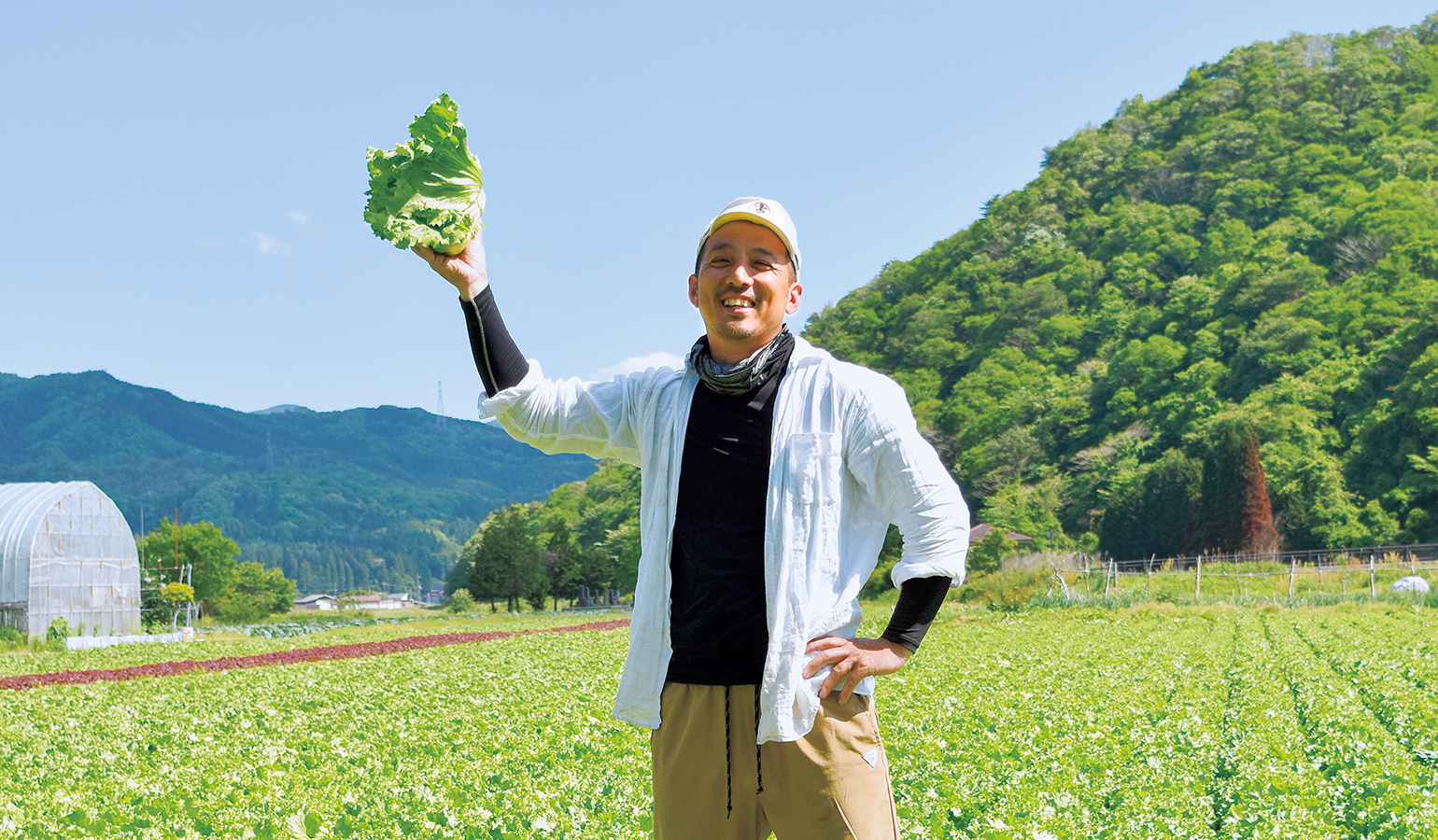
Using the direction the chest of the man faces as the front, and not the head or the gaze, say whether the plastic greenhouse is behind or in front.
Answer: behind

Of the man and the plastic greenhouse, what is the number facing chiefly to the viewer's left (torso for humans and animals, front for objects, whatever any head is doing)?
0

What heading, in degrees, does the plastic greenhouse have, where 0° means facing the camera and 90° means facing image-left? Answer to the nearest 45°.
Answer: approximately 315°

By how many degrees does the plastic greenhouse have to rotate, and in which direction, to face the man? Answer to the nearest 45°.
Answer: approximately 45° to its right

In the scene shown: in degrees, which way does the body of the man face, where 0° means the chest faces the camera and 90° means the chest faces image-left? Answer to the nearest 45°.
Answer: approximately 0°
